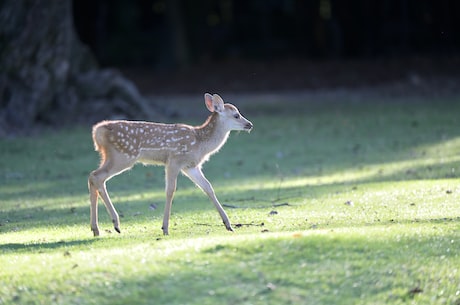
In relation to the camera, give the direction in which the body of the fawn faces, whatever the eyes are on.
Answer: to the viewer's right

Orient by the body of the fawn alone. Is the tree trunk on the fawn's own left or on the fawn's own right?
on the fawn's own left
